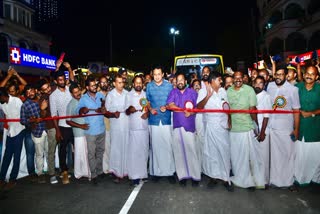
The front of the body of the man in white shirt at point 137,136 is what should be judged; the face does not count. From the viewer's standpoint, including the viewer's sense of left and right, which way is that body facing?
facing the viewer

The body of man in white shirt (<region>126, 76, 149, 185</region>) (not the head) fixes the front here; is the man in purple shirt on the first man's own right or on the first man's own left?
on the first man's own left

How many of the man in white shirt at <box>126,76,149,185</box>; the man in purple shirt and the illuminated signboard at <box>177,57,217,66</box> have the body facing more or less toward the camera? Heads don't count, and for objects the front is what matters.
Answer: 3

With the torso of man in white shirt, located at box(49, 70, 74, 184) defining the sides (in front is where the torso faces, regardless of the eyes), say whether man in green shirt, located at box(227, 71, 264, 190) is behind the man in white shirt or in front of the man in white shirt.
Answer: in front

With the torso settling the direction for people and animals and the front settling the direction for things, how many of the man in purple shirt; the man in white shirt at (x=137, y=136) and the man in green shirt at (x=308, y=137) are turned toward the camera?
3

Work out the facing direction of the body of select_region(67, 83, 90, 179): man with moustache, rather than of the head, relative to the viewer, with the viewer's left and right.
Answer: facing the viewer and to the right of the viewer

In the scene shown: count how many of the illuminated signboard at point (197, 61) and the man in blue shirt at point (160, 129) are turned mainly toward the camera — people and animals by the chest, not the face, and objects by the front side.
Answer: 2

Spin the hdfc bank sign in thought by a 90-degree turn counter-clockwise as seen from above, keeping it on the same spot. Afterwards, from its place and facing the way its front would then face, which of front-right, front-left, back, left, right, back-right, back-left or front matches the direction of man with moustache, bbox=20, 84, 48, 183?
back-right

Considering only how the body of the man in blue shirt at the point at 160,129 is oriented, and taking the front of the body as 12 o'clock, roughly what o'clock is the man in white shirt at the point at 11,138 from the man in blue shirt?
The man in white shirt is roughly at 3 o'clock from the man in blue shirt.

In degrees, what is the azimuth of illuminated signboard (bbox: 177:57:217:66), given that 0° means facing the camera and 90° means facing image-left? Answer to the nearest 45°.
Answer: approximately 0°
